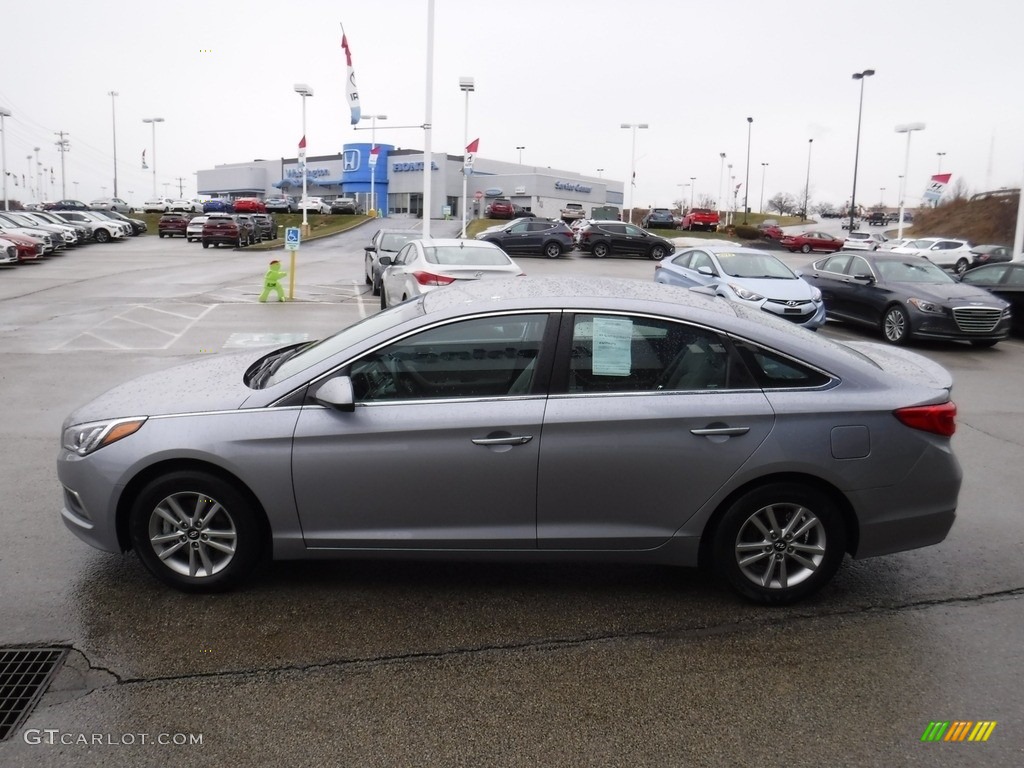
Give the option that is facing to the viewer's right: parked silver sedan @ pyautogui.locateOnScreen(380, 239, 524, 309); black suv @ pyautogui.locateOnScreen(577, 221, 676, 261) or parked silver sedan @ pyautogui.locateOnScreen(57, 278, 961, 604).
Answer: the black suv

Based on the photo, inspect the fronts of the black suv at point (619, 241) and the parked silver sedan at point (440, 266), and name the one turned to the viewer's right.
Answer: the black suv

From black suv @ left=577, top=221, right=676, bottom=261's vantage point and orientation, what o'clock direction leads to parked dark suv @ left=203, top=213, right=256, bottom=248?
The parked dark suv is roughly at 6 o'clock from the black suv.

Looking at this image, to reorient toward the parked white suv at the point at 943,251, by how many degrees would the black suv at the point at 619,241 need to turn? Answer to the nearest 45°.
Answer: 0° — it already faces it

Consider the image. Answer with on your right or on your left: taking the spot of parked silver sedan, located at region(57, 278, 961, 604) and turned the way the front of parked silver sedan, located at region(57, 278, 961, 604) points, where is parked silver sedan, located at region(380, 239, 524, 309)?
on your right

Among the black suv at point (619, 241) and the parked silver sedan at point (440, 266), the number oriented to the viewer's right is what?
1

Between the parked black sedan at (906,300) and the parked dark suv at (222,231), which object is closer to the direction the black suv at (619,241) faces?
the parked black sedan

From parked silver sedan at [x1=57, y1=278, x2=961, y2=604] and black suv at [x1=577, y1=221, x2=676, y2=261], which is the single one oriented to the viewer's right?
the black suv

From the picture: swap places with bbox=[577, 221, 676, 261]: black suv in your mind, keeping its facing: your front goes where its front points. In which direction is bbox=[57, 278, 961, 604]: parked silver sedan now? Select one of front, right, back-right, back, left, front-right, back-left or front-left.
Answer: right

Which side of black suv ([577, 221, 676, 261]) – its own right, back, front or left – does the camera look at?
right

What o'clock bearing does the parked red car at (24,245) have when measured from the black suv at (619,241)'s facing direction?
The parked red car is roughly at 5 o'clock from the black suv.
